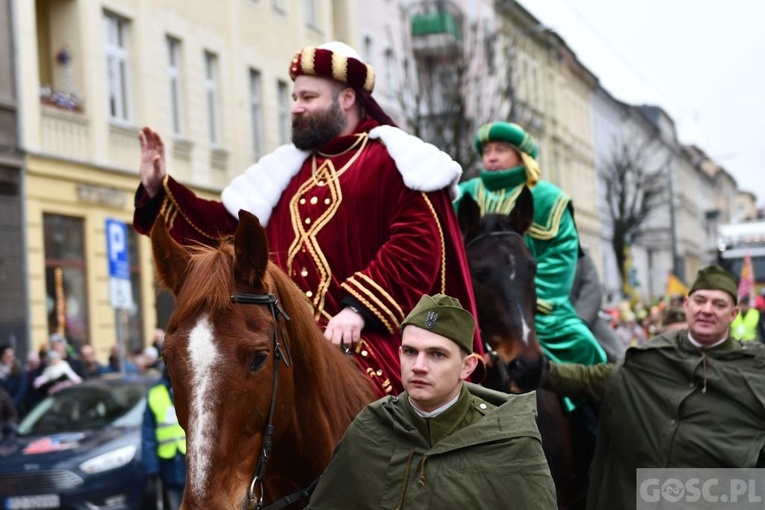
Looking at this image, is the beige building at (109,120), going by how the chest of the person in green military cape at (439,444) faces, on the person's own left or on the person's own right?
on the person's own right

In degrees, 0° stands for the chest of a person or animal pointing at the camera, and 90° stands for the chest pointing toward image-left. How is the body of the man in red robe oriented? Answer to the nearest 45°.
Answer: approximately 45°

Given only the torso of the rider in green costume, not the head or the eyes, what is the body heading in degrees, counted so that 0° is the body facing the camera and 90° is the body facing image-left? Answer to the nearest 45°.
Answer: approximately 45°

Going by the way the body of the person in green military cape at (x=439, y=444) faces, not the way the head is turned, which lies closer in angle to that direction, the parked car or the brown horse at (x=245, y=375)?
the brown horse

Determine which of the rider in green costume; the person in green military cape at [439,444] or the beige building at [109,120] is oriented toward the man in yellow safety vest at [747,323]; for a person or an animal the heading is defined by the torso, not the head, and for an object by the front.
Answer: the beige building

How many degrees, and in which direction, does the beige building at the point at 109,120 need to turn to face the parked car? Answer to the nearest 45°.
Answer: approximately 45° to its right

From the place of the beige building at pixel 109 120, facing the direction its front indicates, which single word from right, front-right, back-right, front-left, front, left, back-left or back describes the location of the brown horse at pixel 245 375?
front-right

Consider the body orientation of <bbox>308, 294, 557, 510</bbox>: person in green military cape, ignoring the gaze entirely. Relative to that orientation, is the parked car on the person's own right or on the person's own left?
on the person's own right

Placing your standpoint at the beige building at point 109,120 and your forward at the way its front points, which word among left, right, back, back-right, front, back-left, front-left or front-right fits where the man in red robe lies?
front-right

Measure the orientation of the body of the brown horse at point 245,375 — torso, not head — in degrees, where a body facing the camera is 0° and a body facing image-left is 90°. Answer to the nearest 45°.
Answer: approximately 45°

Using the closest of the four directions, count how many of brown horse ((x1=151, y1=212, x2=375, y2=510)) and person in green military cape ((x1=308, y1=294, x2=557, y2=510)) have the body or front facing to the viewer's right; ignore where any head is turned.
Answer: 0
